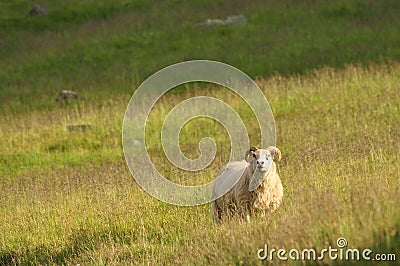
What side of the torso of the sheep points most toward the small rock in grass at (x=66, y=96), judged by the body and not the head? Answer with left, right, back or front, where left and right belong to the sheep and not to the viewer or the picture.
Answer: back

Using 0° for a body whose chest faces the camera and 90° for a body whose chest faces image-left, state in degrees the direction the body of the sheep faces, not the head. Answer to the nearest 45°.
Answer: approximately 315°
